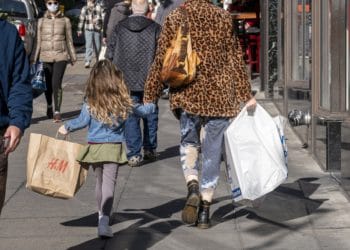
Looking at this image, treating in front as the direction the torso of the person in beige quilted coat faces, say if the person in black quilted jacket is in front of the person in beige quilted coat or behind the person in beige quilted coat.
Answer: in front

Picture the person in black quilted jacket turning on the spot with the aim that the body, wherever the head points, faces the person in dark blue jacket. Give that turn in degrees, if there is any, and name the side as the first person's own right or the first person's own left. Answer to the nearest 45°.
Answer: approximately 180°

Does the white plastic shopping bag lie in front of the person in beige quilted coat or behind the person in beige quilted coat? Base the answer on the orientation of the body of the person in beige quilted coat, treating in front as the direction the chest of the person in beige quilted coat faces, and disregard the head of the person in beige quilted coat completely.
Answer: in front

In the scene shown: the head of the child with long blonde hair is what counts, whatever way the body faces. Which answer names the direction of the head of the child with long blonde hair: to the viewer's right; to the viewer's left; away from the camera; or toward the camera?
away from the camera

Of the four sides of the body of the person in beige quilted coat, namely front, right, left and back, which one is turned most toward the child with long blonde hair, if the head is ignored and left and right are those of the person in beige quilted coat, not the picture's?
front

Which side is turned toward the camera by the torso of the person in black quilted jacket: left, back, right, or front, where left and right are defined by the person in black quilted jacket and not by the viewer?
back

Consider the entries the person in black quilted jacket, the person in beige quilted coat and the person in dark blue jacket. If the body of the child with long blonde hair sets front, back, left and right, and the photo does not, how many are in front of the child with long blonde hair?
2

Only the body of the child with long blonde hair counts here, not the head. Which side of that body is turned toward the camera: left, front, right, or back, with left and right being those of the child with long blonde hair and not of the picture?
back

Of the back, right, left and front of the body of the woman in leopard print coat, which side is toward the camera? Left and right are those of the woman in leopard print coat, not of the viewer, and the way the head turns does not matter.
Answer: back
